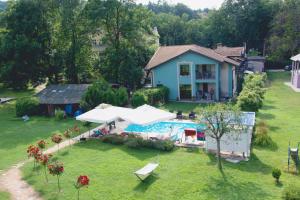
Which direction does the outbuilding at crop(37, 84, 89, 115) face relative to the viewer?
toward the camera

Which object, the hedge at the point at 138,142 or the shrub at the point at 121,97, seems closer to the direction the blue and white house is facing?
the hedge

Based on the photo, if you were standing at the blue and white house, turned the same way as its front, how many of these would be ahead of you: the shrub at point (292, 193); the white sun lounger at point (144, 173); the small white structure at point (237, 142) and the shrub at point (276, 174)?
4

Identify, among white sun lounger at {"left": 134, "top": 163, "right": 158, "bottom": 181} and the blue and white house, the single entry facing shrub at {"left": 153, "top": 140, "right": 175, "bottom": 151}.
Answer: the blue and white house

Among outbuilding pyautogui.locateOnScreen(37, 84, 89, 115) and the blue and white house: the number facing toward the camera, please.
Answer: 2

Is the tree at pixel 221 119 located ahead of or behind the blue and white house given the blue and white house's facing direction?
ahead

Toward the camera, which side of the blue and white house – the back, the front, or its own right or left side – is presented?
front

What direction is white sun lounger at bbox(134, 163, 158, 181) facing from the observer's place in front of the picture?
facing the viewer and to the left of the viewer

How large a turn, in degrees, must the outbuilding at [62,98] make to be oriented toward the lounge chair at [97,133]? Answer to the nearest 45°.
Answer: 0° — it already faces it

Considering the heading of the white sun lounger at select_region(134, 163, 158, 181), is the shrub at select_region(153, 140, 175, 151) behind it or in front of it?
behind

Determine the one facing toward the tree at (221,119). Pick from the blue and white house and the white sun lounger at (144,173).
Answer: the blue and white house

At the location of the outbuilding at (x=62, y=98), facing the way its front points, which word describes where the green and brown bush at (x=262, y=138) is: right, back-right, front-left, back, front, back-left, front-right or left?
front-left

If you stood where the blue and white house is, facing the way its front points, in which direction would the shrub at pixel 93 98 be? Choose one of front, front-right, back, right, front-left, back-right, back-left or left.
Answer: front-right

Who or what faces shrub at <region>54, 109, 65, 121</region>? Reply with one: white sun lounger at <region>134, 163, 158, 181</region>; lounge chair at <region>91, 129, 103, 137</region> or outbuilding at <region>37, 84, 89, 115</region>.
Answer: the outbuilding

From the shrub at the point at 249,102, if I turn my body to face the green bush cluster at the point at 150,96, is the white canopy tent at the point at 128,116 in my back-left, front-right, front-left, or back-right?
front-left

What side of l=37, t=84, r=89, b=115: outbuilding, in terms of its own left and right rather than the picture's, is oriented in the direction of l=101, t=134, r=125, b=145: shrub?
front
